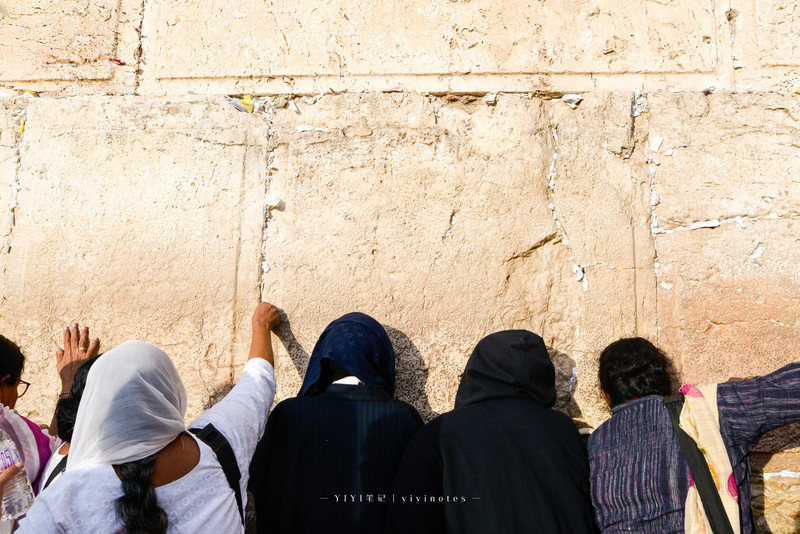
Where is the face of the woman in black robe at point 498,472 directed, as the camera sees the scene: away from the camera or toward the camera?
away from the camera

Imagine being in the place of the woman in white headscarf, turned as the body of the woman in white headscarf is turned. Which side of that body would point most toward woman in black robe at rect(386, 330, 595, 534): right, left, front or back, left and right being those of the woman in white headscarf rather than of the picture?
right

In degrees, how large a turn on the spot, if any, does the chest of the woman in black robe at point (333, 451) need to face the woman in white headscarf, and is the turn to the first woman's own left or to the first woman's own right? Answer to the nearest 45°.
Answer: approximately 135° to the first woman's own left

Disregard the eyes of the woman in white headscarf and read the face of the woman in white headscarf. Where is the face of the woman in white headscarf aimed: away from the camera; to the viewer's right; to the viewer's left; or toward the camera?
away from the camera

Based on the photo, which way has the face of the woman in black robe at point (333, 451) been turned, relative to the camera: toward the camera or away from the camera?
away from the camera

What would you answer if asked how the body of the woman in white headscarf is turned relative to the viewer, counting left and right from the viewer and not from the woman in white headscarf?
facing away from the viewer

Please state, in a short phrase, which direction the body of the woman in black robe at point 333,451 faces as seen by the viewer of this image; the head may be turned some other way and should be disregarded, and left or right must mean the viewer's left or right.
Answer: facing away from the viewer

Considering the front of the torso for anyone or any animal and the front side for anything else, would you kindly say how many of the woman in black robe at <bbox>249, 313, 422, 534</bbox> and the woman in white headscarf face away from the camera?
2
